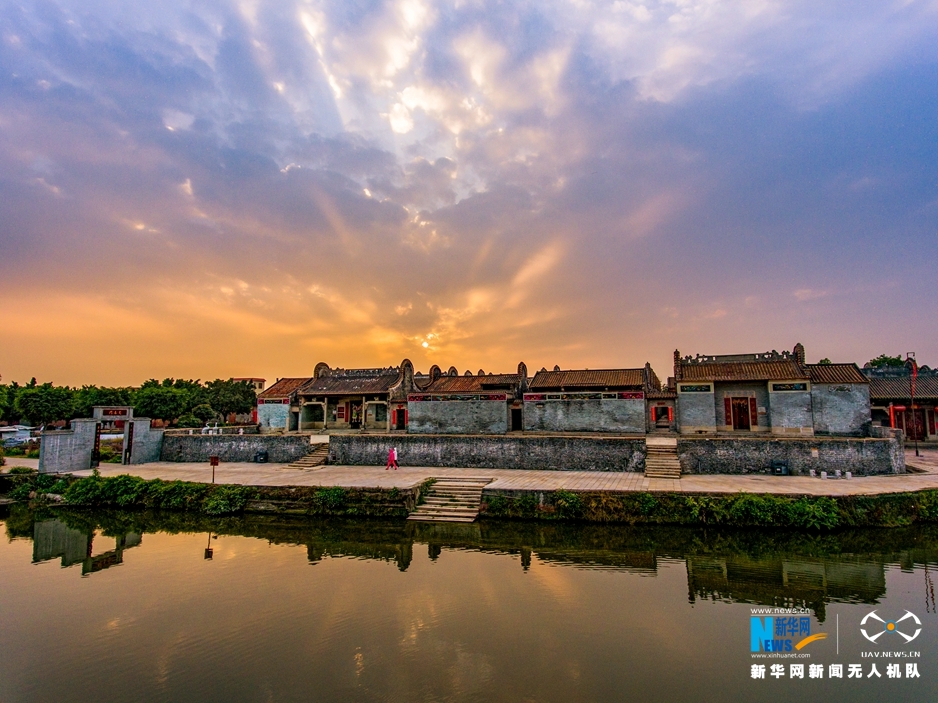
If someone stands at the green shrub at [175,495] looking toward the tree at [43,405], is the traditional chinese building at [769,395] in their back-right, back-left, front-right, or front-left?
back-right

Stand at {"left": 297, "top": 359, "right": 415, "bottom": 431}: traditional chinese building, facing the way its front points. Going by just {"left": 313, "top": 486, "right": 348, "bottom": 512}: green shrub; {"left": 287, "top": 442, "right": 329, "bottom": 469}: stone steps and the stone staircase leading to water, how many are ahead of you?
3

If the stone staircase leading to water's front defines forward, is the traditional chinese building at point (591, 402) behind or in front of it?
behind

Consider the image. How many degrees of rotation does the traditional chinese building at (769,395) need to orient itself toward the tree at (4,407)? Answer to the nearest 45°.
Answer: approximately 90° to its right

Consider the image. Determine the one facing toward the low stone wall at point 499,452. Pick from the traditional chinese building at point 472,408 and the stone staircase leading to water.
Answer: the traditional chinese building

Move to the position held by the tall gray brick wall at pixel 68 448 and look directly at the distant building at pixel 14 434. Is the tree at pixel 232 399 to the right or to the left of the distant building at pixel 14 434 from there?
right

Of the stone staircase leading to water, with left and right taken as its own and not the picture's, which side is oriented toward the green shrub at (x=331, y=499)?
right

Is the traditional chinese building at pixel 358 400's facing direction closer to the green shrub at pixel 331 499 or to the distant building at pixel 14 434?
the green shrub

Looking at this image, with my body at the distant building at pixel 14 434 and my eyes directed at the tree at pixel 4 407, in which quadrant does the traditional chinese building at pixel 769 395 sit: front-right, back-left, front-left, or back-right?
back-right

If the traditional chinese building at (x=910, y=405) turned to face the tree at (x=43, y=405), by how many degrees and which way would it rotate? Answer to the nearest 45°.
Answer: approximately 45° to its right

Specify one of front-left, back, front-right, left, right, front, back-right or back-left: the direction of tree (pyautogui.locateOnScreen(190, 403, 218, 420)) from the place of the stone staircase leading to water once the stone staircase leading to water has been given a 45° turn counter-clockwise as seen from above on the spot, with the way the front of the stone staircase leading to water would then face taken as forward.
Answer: back

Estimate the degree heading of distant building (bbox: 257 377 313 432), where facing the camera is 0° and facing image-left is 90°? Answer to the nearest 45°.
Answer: approximately 0°

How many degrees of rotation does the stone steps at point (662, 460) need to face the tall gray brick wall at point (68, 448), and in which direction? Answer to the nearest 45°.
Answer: approximately 90° to its right

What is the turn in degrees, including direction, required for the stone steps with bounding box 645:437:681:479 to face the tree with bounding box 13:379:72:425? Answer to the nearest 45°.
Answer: approximately 90° to its right

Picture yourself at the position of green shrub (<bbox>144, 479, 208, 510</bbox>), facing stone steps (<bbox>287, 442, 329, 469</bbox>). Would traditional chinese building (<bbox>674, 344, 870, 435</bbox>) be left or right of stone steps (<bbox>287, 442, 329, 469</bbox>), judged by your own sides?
right

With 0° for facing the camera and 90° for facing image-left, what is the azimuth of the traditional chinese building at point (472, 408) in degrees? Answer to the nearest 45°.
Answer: approximately 0°

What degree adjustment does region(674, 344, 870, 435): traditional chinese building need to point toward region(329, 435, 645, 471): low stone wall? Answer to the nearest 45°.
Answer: approximately 45° to its right
